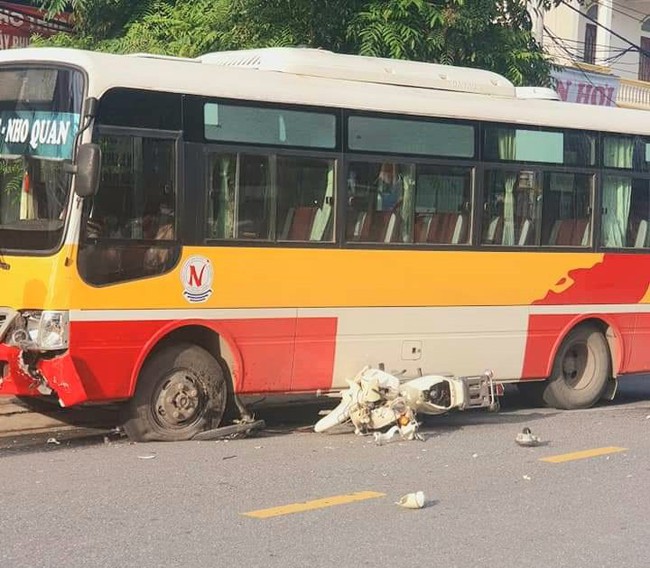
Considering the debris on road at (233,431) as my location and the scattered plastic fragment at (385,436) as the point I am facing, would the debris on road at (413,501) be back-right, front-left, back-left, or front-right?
front-right

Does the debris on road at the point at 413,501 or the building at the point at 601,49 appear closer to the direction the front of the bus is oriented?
the debris on road

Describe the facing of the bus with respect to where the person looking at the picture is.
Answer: facing the viewer and to the left of the viewer

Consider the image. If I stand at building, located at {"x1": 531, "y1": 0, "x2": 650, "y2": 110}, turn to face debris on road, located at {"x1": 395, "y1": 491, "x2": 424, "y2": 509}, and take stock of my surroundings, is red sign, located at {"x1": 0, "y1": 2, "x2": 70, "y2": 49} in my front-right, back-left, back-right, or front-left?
front-right

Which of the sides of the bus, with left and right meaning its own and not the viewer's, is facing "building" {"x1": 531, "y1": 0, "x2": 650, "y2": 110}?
back
